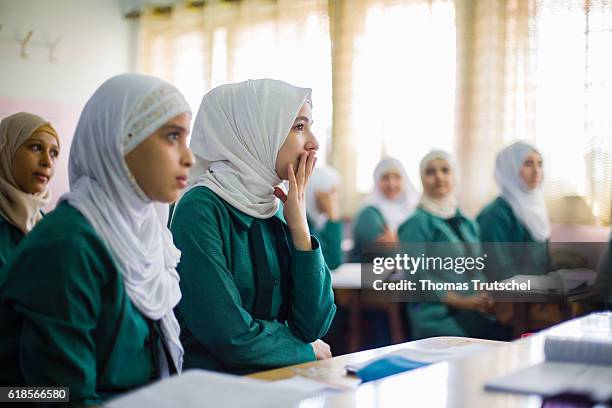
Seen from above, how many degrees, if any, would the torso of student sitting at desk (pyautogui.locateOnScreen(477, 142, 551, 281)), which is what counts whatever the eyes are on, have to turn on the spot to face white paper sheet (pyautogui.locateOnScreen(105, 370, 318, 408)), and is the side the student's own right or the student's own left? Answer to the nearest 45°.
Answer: approximately 45° to the student's own right

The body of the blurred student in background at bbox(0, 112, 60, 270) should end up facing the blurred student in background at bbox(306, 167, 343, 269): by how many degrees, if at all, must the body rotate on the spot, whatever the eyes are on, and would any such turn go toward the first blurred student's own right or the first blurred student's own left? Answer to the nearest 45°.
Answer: approximately 90° to the first blurred student's own left

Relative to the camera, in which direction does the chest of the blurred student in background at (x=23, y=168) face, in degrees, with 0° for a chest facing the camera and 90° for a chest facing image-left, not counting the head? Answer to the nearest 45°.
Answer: approximately 315°
